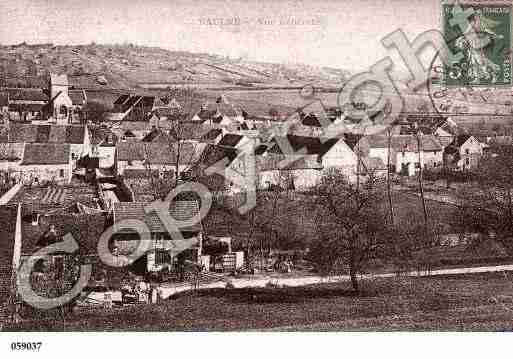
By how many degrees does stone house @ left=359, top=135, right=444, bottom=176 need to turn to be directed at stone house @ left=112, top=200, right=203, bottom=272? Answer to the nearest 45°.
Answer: approximately 45° to its right

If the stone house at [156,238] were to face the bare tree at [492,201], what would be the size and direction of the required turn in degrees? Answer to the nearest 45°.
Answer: approximately 90° to its left

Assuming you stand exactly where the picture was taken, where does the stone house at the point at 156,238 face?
facing the viewer

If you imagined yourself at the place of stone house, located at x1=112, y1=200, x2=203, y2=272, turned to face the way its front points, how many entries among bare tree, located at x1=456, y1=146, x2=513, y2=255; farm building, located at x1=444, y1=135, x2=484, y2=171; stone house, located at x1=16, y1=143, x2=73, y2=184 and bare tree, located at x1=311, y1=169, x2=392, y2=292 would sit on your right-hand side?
1

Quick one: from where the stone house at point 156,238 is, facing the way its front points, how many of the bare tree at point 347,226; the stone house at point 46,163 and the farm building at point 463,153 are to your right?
1

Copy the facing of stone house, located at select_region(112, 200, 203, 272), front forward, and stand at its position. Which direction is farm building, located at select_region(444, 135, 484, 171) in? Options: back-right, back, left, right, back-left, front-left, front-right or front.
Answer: left

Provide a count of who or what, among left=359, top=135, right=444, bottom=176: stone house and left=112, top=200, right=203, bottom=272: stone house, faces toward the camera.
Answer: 2

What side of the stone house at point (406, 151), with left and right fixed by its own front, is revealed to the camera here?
front

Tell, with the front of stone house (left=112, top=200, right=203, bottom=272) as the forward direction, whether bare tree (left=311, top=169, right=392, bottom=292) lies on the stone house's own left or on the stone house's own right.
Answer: on the stone house's own left

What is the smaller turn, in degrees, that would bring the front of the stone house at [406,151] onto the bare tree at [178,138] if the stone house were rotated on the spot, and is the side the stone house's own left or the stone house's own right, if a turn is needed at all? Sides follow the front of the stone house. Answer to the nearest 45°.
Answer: approximately 90° to the stone house's own right

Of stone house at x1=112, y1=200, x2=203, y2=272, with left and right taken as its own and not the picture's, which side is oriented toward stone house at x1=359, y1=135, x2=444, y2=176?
back
